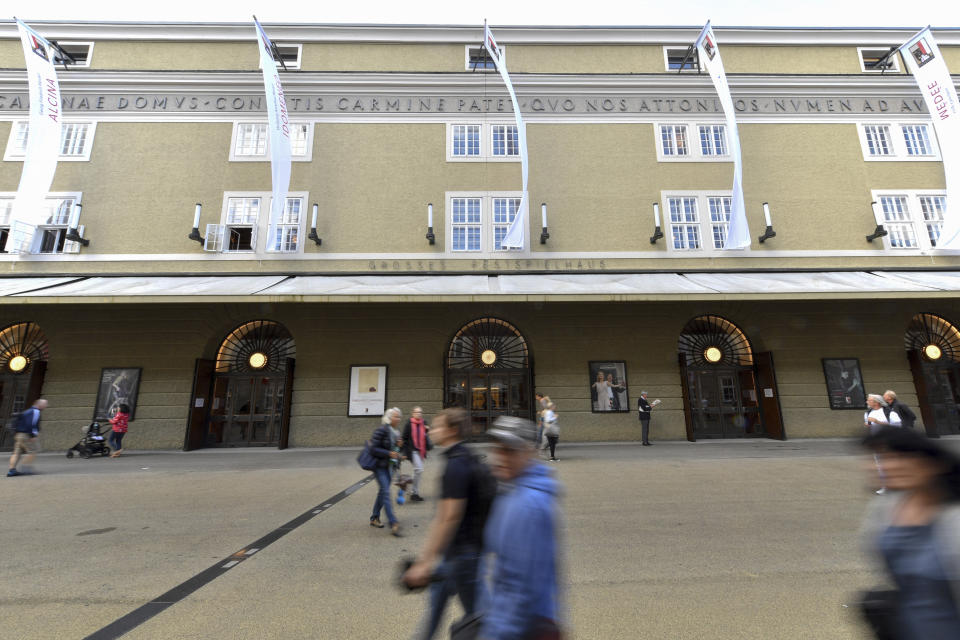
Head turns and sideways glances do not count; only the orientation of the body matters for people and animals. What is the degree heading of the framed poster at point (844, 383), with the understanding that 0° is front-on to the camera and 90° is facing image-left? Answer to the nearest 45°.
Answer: approximately 0°

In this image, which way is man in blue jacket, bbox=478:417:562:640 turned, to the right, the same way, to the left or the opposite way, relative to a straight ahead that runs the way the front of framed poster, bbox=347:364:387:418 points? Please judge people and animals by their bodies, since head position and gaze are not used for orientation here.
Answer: to the right

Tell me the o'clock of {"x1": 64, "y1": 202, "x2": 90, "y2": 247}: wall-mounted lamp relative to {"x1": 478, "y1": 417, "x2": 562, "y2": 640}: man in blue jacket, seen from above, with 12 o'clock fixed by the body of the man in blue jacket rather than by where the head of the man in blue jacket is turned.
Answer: The wall-mounted lamp is roughly at 1 o'clock from the man in blue jacket.

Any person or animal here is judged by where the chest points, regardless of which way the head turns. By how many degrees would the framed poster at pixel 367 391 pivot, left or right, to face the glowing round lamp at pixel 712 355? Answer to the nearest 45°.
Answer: approximately 90° to its left

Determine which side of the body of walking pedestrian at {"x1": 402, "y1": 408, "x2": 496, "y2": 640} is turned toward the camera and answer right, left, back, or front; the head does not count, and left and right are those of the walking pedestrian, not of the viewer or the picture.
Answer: left

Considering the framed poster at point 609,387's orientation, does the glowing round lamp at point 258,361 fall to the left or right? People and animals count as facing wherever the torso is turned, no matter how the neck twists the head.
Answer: on its right

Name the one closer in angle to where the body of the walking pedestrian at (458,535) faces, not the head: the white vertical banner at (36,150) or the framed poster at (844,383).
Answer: the white vertical banner

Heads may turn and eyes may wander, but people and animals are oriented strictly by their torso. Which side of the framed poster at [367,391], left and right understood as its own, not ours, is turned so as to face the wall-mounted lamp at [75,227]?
right

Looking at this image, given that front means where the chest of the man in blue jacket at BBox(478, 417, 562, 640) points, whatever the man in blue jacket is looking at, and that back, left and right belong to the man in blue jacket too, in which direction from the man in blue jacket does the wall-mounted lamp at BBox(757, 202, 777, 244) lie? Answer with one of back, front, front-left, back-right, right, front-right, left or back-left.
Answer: back-right

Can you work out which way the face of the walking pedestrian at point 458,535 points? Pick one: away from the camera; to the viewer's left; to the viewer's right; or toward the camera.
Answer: to the viewer's left

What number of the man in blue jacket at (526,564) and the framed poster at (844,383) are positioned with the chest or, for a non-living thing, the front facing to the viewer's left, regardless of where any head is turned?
1

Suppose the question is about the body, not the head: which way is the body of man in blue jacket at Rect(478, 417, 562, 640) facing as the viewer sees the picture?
to the viewer's left
